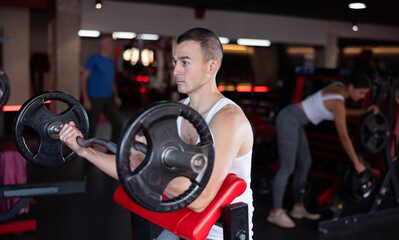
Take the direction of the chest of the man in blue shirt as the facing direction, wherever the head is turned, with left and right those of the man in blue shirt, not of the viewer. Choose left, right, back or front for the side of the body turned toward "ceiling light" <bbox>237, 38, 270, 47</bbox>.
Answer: left

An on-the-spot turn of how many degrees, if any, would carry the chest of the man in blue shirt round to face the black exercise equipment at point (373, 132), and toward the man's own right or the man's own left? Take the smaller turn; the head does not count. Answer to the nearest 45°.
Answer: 0° — they already face it

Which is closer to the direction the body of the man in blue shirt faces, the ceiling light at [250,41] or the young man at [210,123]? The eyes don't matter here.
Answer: the young man

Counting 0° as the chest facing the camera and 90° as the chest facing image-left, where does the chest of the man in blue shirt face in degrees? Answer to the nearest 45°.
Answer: approximately 315°

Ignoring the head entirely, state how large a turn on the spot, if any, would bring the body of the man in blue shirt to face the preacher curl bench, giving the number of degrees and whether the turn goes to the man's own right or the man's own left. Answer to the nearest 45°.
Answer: approximately 45° to the man's own right

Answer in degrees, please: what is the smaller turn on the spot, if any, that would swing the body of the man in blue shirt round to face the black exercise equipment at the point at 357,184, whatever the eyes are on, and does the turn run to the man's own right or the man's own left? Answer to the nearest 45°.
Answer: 0° — they already face it
